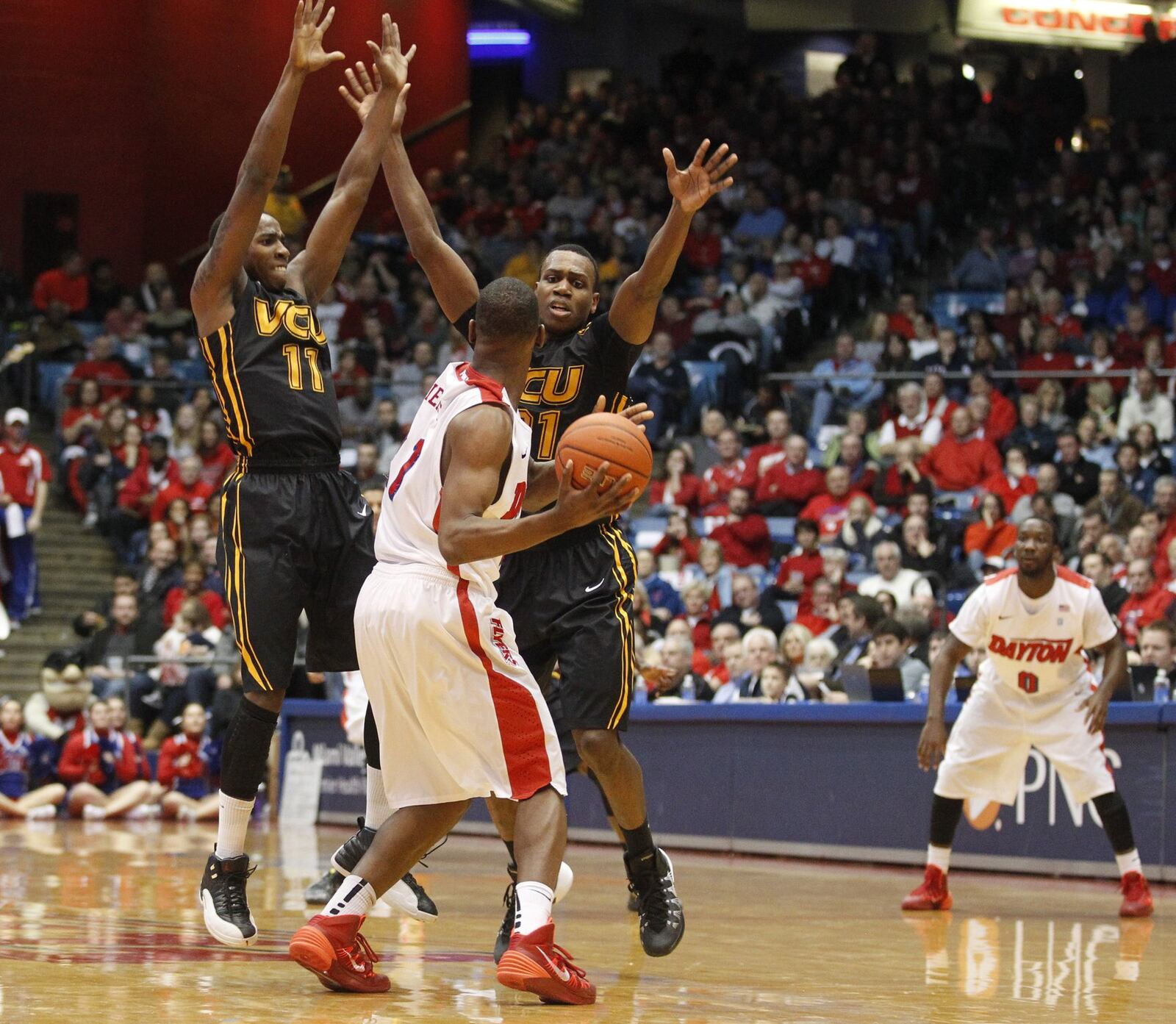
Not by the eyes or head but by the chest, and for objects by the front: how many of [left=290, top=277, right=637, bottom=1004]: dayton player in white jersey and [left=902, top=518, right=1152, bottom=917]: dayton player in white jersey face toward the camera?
1

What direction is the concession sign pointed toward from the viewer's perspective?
toward the camera

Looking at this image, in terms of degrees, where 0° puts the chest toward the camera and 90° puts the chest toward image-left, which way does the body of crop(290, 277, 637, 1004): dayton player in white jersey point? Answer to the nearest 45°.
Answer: approximately 225°

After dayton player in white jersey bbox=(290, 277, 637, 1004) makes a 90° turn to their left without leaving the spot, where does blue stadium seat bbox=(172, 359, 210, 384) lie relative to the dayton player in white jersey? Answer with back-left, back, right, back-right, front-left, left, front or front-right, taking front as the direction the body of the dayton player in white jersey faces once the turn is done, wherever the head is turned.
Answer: front-right

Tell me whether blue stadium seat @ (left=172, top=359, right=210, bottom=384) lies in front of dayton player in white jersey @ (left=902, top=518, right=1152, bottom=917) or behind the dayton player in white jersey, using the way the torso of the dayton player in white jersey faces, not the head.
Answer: behind

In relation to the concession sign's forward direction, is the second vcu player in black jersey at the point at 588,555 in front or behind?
in front

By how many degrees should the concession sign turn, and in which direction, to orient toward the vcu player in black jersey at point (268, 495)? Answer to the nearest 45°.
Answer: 0° — it already faces them

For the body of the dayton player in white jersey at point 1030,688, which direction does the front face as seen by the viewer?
toward the camera

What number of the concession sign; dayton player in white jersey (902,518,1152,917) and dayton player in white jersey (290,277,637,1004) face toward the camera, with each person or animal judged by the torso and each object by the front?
2

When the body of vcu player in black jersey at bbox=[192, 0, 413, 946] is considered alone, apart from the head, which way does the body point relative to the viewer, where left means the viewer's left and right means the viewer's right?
facing the viewer and to the right of the viewer

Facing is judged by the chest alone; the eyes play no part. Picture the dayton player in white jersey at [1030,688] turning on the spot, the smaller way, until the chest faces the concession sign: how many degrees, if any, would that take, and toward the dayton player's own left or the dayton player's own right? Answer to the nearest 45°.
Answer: approximately 180°
